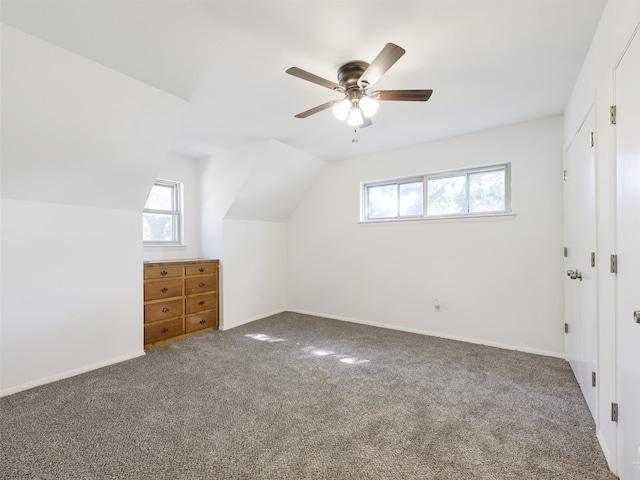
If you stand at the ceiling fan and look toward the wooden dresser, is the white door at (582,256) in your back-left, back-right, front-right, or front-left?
back-right

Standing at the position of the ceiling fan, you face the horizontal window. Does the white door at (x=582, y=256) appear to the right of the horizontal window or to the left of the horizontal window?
right

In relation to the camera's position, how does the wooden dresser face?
facing the viewer and to the right of the viewer

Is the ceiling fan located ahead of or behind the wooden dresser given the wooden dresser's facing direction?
ahead

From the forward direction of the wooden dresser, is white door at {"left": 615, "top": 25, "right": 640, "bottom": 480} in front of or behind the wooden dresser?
in front

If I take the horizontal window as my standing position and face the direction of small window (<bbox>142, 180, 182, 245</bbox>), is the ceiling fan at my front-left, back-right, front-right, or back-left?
front-left
